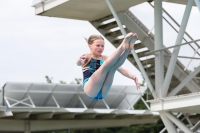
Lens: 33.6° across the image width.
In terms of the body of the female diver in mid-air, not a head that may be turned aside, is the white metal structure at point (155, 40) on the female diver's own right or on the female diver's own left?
on the female diver's own left

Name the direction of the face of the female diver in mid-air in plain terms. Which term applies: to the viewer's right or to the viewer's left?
to the viewer's right

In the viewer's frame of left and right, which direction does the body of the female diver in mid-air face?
facing the viewer and to the right of the viewer
